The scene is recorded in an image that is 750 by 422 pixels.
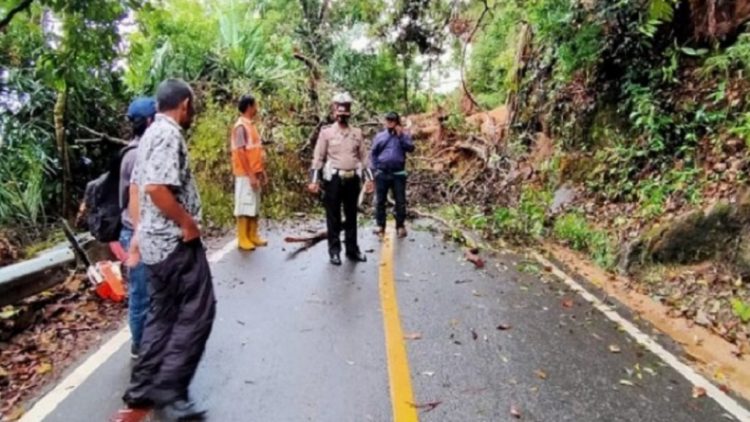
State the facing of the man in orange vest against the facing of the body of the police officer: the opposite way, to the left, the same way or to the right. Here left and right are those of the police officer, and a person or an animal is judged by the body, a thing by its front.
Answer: to the left

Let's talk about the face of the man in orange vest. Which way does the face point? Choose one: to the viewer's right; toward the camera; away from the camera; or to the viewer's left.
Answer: to the viewer's right

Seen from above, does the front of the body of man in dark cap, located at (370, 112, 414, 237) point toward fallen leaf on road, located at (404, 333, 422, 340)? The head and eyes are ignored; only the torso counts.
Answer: yes

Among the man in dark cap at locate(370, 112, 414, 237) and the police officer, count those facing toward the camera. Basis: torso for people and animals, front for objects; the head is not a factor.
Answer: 2

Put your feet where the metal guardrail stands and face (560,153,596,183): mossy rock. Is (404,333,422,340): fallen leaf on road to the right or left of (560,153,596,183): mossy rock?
right

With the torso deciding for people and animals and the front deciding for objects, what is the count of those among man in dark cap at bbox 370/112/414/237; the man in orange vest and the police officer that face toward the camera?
2

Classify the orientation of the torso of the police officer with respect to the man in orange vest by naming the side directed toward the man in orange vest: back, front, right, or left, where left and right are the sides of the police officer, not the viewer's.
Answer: right

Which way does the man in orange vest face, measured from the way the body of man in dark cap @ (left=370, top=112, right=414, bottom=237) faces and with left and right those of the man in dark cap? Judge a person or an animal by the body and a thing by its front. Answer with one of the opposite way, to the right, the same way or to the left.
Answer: to the left

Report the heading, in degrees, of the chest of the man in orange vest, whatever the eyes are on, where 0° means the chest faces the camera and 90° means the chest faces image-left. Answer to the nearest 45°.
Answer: approximately 270°

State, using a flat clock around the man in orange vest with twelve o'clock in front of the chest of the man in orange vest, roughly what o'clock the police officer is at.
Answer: The police officer is roughly at 1 o'clock from the man in orange vest.

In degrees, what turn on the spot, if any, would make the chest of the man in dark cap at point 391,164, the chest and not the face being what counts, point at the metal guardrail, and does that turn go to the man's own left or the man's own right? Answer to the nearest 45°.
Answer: approximately 45° to the man's own right
